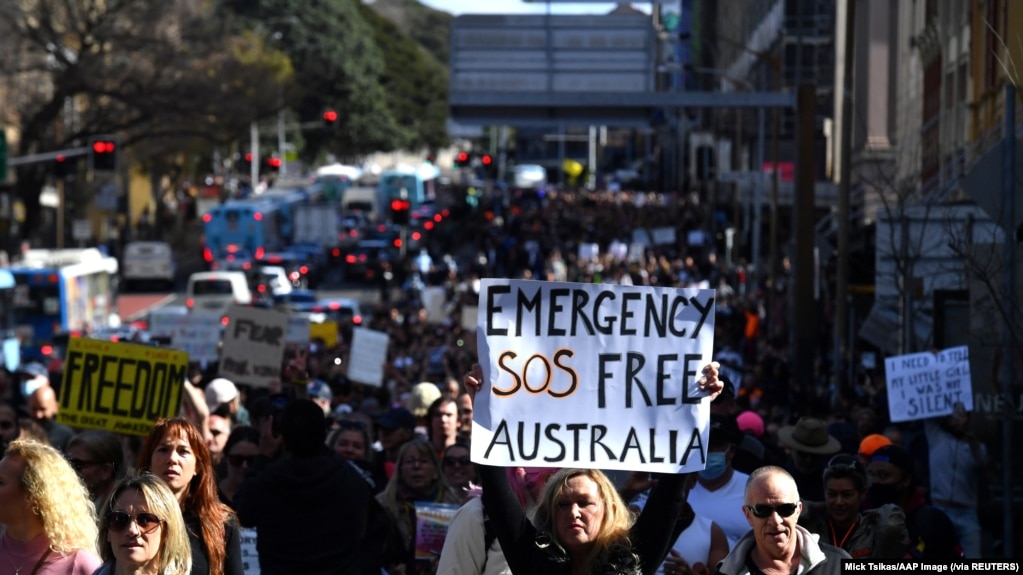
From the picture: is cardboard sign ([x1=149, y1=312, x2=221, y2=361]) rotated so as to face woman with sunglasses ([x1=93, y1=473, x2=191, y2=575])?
yes

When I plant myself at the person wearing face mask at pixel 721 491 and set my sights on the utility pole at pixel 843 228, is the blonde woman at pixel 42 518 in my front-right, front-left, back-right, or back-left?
back-left

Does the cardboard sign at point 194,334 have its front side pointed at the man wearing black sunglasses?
yes

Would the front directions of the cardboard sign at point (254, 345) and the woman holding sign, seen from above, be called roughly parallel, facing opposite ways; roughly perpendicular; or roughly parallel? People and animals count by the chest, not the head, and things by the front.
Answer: roughly parallel

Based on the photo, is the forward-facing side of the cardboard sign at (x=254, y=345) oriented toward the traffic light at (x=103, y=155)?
no

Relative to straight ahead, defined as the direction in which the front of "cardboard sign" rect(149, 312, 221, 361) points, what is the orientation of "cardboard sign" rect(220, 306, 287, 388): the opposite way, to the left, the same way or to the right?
the same way

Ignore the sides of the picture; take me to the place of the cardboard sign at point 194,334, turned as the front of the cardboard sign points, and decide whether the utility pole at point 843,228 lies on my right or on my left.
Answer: on my left

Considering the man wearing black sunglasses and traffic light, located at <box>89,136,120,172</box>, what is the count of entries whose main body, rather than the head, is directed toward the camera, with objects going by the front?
2

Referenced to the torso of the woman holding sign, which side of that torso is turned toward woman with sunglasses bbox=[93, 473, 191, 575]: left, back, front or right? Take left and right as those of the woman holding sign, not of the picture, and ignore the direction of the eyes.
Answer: right

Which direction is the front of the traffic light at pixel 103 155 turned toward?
toward the camera

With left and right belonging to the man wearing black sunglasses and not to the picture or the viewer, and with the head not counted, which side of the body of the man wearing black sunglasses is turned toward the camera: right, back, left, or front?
front

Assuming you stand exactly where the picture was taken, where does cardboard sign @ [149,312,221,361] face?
facing the viewer

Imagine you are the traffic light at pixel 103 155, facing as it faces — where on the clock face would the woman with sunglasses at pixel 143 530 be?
The woman with sunglasses is roughly at 12 o'clock from the traffic light.

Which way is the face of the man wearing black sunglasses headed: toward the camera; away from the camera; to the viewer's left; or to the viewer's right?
toward the camera

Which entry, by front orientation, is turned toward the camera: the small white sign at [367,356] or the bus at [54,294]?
the small white sign

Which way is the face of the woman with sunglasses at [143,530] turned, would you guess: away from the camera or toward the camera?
toward the camera
